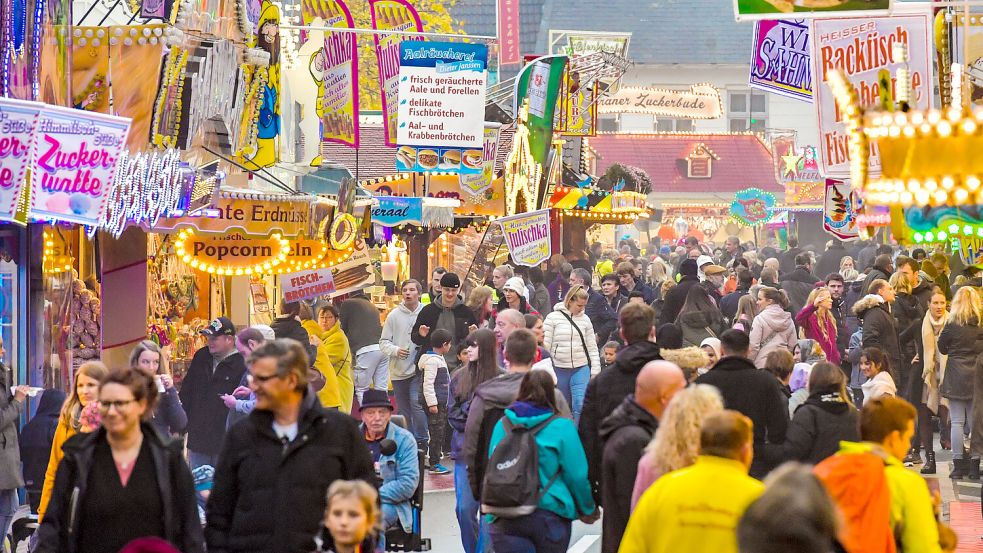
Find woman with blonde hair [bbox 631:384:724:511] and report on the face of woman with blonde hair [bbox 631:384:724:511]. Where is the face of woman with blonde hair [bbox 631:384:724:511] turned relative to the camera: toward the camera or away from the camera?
away from the camera

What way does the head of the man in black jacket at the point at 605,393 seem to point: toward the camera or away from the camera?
away from the camera

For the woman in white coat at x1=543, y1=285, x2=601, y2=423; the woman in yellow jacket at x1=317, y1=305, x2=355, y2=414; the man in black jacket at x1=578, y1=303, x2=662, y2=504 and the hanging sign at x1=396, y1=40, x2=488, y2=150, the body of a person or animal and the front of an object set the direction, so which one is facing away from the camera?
the man in black jacket

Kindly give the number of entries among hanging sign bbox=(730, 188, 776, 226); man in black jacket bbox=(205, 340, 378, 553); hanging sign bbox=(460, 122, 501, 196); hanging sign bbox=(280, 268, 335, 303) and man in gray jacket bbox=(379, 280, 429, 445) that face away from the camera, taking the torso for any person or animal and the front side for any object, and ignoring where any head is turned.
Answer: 0

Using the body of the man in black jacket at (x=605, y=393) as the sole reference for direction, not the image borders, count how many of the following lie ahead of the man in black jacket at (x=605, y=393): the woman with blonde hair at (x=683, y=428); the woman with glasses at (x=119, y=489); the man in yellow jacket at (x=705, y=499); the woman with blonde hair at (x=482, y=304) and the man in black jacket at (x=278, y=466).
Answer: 1

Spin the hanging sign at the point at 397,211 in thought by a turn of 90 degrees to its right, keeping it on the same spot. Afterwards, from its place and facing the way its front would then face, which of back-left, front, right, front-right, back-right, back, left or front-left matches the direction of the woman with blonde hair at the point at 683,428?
left

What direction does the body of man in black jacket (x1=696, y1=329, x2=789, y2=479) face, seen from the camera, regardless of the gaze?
away from the camera

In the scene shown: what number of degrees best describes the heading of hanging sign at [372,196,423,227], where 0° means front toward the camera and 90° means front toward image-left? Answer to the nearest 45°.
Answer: approximately 0°

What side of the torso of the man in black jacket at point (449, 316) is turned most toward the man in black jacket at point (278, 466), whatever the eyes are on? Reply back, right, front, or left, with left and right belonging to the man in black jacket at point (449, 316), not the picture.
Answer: front

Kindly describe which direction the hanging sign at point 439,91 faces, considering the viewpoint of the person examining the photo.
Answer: facing the viewer

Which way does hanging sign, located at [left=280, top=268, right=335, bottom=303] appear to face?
toward the camera

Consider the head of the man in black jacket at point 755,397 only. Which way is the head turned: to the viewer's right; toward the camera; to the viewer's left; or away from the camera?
away from the camera

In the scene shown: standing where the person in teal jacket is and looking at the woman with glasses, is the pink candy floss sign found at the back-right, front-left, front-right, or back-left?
front-right

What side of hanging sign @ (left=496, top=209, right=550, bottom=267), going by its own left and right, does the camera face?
front
